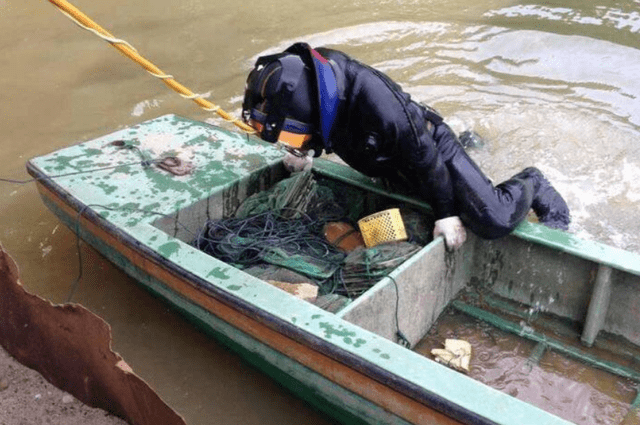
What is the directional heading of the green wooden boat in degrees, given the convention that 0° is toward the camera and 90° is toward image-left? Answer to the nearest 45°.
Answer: approximately 135°
